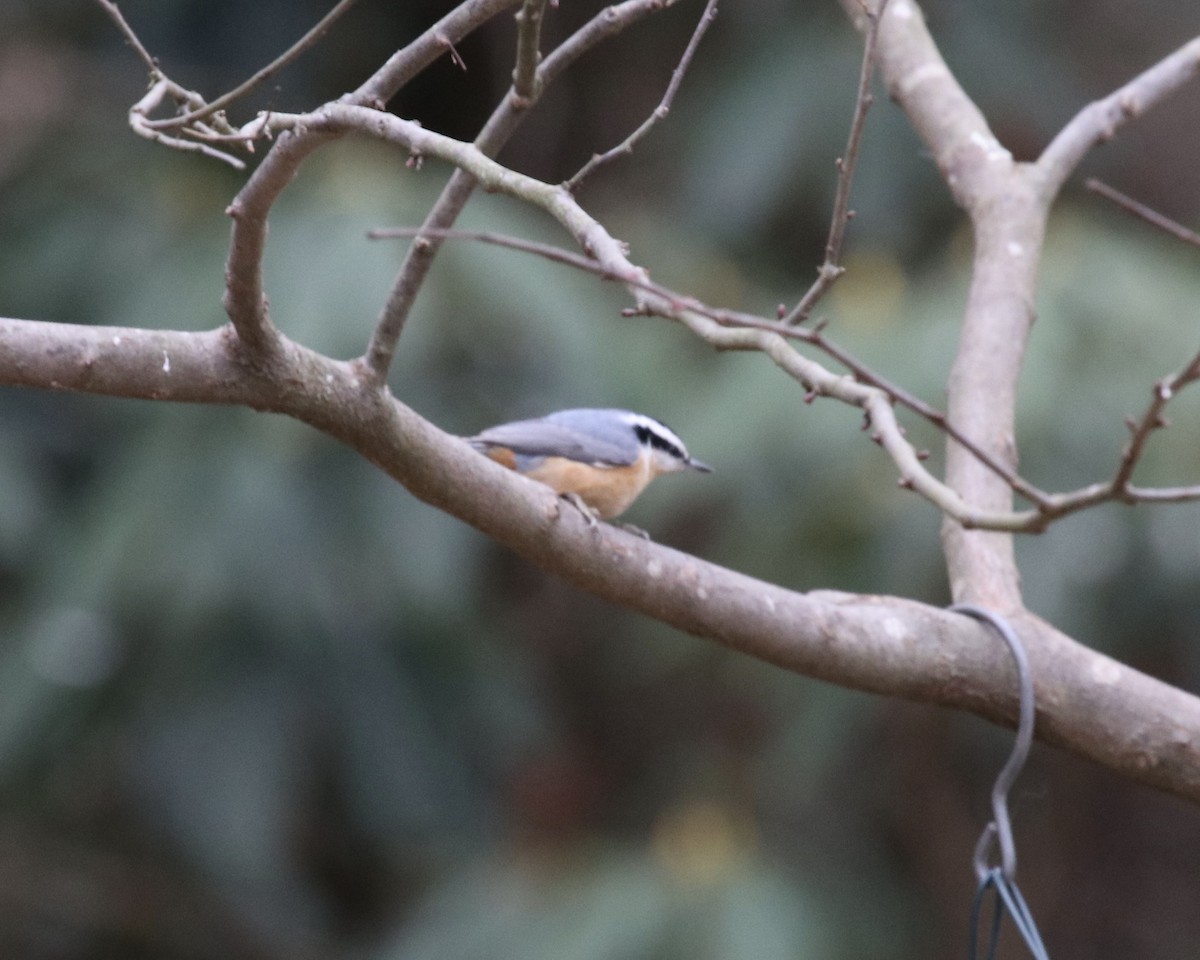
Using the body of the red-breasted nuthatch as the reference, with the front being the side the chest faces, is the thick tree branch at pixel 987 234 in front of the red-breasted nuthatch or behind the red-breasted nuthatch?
in front

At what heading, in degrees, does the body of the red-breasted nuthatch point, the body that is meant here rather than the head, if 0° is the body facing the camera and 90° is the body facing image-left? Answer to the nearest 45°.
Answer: approximately 270°

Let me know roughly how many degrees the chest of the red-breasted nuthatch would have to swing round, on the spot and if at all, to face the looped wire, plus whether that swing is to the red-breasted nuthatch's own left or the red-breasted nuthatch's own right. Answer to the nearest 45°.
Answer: approximately 45° to the red-breasted nuthatch's own right
